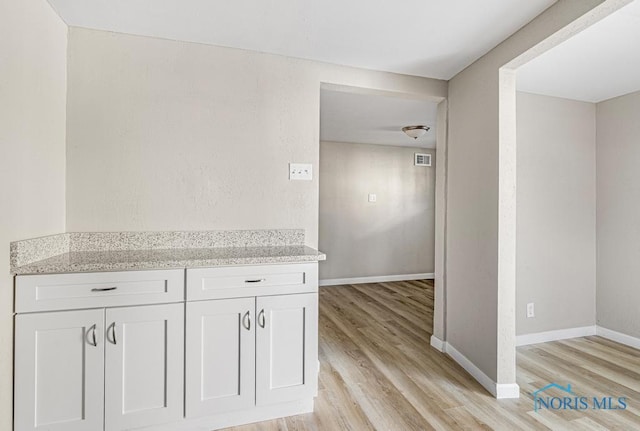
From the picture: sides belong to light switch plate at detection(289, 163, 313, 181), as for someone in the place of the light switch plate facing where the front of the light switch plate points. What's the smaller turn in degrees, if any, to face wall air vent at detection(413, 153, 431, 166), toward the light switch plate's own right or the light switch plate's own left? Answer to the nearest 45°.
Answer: approximately 135° to the light switch plate's own left

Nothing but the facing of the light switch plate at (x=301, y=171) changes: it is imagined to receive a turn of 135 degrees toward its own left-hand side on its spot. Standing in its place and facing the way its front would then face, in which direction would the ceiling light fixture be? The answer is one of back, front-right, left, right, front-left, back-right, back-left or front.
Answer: front

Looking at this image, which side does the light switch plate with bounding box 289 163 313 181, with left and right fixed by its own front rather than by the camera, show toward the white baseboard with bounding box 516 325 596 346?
left

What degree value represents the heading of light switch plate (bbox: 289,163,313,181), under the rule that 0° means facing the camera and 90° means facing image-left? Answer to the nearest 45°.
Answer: approximately 0°

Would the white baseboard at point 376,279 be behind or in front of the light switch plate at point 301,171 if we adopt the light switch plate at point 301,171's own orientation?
behind

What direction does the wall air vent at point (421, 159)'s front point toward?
toward the camera

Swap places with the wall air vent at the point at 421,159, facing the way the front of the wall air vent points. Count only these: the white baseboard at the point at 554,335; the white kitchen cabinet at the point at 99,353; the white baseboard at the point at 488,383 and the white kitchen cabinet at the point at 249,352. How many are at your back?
0

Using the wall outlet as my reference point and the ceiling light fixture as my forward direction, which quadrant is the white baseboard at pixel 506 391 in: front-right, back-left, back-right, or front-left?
back-left

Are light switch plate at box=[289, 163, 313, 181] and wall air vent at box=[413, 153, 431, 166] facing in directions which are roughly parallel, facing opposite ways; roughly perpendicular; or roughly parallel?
roughly parallel

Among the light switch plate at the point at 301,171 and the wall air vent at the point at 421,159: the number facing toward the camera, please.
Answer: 2
